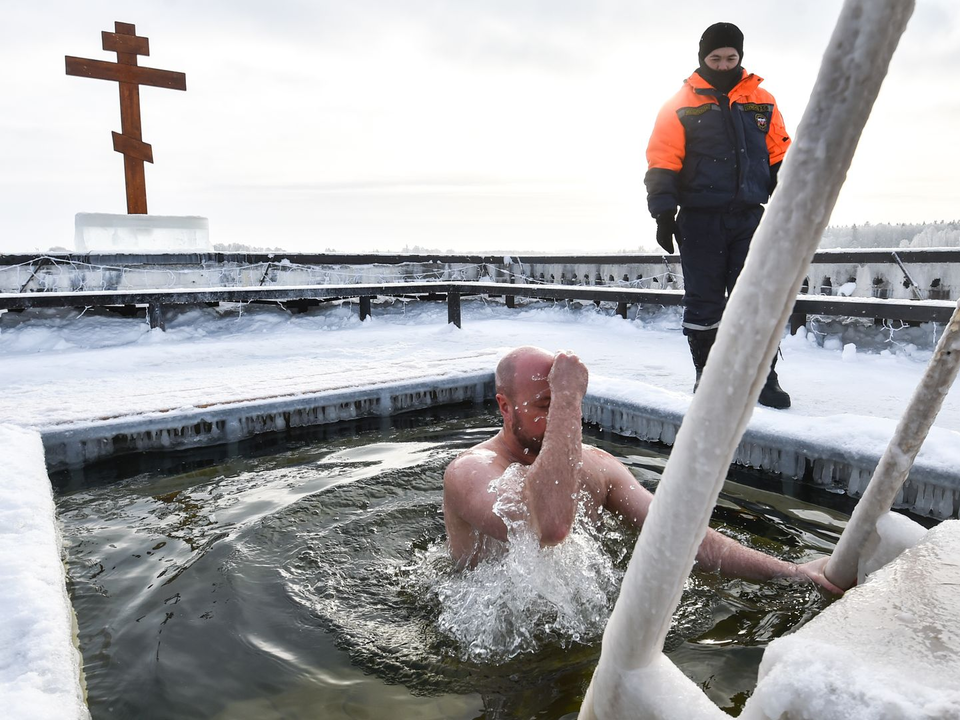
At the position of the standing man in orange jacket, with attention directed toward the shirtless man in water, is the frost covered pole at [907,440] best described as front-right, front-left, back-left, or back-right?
front-left

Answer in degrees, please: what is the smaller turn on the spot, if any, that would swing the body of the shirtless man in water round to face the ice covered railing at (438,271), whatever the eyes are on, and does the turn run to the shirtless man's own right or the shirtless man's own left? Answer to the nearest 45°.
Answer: approximately 135° to the shirtless man's own left

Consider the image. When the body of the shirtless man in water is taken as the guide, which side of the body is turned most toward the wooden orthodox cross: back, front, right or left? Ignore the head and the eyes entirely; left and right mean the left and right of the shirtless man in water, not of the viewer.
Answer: back

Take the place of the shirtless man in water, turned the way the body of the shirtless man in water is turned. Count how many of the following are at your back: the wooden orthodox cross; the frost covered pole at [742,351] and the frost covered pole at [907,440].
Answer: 1

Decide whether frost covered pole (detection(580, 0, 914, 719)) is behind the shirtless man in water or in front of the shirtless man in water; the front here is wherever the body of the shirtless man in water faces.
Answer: in front

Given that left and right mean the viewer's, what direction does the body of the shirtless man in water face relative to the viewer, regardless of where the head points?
facing the viewer and to the right of the viewer

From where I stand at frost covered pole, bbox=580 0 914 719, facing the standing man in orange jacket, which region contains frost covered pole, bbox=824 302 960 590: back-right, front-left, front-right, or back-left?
front-right

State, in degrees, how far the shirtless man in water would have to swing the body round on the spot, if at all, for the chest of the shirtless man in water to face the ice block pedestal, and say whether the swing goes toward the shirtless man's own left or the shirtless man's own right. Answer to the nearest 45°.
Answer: approximately 180°

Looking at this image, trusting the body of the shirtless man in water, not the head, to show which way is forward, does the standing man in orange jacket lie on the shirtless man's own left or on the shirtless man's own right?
on the shirtless man's own left

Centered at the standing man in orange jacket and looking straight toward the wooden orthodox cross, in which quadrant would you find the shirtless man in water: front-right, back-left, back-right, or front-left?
back-left

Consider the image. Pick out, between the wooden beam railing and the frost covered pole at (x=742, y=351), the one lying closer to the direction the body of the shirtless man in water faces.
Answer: the frost covered pole

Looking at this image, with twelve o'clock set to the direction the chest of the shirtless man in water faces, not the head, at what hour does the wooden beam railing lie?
The wooden beam railing is roughly at 7 o'clock from the shirtless man in water.
